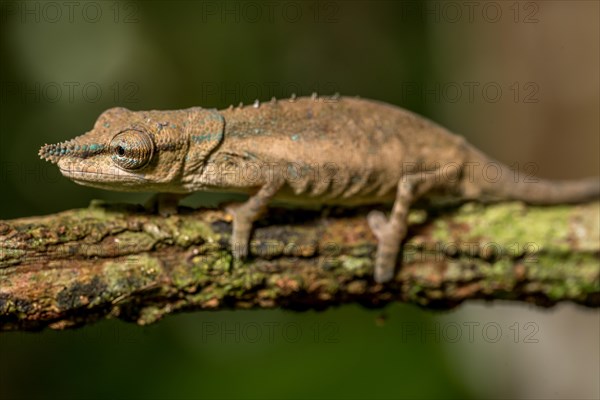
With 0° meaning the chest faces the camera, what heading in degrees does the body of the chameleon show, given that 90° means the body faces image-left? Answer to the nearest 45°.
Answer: approximately 90°
